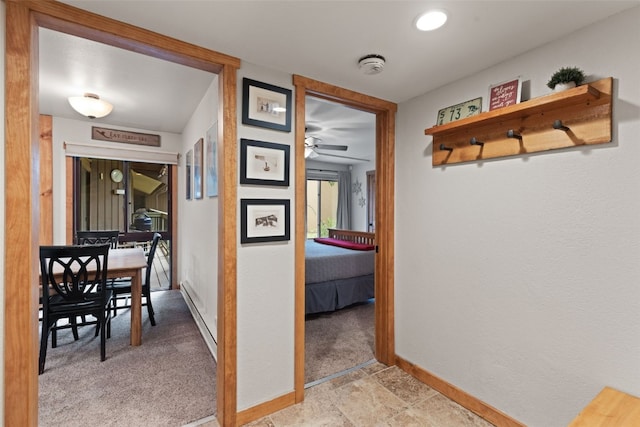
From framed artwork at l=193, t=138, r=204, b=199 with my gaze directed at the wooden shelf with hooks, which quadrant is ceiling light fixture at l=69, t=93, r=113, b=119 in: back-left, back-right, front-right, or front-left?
back-right

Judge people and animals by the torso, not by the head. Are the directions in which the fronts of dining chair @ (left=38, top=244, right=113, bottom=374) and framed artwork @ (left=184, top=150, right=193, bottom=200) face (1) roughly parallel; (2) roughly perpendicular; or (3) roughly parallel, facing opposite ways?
roughly perpendicular

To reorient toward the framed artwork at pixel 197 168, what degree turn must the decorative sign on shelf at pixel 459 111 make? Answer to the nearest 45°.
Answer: approximately 45° to its right

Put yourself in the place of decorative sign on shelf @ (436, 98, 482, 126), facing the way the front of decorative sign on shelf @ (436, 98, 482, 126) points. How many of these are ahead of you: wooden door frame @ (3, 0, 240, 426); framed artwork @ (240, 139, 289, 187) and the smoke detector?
3

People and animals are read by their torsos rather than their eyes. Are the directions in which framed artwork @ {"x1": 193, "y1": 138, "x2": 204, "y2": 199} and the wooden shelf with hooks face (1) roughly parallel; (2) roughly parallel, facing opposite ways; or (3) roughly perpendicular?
roughly parallel

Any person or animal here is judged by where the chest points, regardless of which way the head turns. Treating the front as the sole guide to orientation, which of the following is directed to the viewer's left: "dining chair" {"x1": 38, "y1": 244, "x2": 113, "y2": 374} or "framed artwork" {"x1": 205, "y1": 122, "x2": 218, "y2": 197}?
the framed artwork

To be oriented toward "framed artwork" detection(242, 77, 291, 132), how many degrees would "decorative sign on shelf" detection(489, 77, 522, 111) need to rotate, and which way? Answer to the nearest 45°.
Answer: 0° — it already faces it

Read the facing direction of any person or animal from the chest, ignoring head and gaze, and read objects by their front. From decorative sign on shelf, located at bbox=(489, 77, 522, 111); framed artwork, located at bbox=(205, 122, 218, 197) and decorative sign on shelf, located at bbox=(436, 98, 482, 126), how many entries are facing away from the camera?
0

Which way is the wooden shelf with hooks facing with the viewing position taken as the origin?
facing the viewer and to the left of the viewer

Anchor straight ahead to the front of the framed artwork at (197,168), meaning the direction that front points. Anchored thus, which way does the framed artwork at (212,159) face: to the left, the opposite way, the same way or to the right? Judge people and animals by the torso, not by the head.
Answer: the same way

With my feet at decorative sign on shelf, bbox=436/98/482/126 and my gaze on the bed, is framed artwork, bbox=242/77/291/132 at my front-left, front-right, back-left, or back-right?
front-left

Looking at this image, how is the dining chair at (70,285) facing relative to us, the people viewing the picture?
facing away from the viewer

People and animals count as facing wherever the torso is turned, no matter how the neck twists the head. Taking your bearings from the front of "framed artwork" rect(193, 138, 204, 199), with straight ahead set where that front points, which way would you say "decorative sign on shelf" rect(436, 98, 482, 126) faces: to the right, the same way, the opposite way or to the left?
the same way

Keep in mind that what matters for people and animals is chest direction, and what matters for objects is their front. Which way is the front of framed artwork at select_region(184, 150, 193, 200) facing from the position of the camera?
facing to the left of the viewer

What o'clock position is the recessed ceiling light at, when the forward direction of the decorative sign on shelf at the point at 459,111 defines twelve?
The recessed ceiling light is roughly at 11 o'clock from the decorative sign on shelf.

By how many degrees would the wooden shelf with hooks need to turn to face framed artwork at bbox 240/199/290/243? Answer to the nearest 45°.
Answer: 0° — it already faces it

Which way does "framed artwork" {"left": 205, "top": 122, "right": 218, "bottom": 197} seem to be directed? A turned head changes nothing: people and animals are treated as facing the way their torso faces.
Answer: to the viewer's left

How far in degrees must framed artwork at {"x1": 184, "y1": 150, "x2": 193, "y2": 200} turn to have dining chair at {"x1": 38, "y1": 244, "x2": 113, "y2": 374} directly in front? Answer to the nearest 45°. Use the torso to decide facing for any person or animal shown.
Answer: approximately 45° to its left

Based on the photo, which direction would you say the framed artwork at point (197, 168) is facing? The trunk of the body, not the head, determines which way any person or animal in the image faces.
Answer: to the viewer's left
